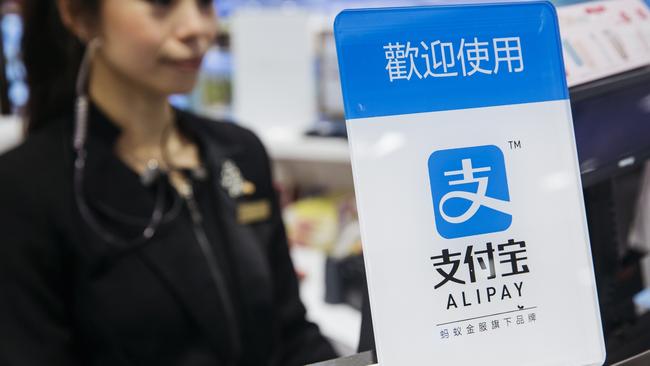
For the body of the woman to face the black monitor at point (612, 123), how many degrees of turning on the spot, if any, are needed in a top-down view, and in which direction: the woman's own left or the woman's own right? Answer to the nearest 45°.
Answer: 0° — they already face it

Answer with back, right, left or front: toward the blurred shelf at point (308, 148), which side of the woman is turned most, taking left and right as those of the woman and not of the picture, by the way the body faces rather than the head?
left

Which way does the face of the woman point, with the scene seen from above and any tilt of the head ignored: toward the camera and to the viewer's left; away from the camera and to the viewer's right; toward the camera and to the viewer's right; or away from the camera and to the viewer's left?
toward the camera and to the viewer's right

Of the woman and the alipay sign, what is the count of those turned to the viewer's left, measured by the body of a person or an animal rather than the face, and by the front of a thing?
0

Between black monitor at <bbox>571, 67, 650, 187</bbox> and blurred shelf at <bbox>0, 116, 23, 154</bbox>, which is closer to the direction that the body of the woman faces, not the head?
the black monitor

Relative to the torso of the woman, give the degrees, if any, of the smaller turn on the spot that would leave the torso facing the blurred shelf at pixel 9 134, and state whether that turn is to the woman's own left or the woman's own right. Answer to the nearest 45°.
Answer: approximately 135° to the woman's own left

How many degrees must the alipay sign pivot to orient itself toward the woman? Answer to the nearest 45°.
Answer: approximately 135° to its right

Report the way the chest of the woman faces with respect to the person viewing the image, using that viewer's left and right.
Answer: facing the viewer and to the right of the viewer

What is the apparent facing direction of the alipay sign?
toward the camera
